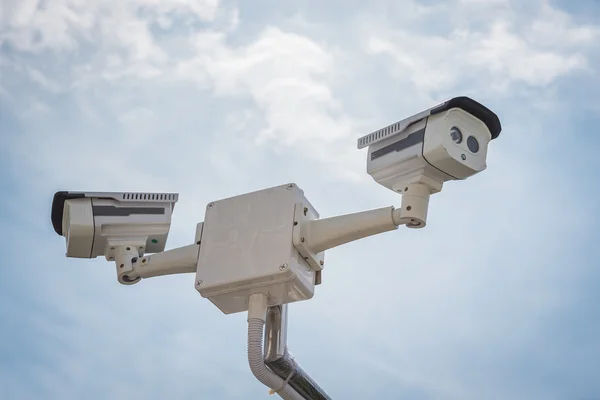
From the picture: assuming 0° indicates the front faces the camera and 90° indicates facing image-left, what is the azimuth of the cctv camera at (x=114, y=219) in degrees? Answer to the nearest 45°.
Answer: approximately 90°

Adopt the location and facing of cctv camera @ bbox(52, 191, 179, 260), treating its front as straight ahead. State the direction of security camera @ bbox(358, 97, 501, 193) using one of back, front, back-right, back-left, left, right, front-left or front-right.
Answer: back-left

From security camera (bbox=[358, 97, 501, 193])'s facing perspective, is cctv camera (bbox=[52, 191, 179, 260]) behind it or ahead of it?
behind

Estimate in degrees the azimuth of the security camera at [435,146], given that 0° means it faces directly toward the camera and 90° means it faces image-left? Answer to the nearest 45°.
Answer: approximately 315°

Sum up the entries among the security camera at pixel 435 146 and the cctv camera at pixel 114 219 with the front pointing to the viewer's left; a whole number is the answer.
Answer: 1

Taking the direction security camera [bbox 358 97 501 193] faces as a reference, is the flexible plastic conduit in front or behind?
behind

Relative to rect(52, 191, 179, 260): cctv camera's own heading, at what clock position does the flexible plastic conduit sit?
The flexible plastic conduit is roughly at 7 o'clock from the cctv camera.

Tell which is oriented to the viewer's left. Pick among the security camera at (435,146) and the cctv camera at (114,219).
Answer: the cctv camera
